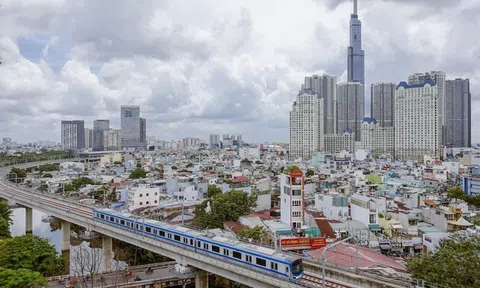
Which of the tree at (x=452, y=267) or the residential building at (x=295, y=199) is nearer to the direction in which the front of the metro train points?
the tree

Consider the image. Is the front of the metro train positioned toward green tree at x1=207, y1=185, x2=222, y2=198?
no

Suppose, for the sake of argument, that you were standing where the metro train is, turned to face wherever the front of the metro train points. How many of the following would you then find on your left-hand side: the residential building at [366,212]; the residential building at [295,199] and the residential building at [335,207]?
3

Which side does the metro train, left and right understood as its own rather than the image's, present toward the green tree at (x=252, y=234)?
left

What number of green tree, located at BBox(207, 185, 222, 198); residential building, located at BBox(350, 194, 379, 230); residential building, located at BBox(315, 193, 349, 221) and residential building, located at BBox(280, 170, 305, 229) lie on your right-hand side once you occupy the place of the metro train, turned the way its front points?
0

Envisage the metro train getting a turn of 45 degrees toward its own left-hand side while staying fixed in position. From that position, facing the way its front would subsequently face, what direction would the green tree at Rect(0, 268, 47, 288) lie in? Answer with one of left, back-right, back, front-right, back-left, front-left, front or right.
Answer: back

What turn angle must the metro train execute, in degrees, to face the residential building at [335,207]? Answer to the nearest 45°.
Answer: approximately 90° to its left

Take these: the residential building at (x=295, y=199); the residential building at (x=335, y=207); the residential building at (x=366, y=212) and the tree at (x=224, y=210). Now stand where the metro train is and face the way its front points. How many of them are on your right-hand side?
0

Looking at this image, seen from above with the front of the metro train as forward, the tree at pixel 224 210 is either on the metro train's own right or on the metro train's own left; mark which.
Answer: on the metro train's own left

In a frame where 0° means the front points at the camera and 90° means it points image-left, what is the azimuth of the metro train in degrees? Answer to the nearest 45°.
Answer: approximately 315°

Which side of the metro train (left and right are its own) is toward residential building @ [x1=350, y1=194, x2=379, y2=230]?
left

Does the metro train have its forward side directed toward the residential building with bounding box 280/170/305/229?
no

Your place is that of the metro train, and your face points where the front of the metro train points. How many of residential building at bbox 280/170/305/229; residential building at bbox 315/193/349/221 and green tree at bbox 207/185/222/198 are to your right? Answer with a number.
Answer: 0

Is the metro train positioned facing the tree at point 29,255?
no

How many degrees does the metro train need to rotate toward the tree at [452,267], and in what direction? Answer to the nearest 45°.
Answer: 0° — it already faces it

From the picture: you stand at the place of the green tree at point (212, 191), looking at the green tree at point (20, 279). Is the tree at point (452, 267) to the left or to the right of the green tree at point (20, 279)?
left
